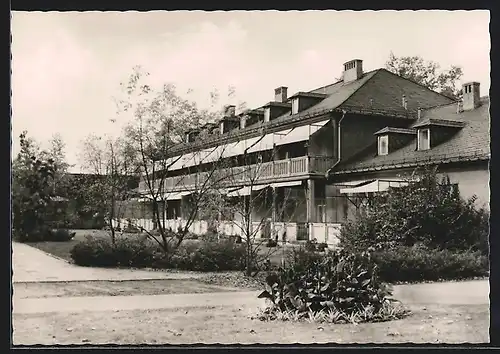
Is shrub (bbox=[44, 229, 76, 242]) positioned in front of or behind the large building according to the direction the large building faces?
in front

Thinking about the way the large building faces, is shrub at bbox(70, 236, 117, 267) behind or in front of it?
in front

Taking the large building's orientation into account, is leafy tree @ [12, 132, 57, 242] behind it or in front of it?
in front

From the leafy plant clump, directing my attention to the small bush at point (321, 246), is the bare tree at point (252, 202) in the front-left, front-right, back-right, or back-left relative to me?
front-left

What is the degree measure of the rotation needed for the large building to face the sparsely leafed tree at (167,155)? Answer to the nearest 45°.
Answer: approximately 45° to its right

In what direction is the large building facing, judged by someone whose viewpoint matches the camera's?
facing the viewer and to the left of the viewer

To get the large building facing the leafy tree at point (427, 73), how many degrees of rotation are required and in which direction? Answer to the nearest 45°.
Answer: approximately 135° to its left
